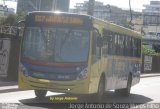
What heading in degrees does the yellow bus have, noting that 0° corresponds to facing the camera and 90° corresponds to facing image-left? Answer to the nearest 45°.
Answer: approximately 45°
